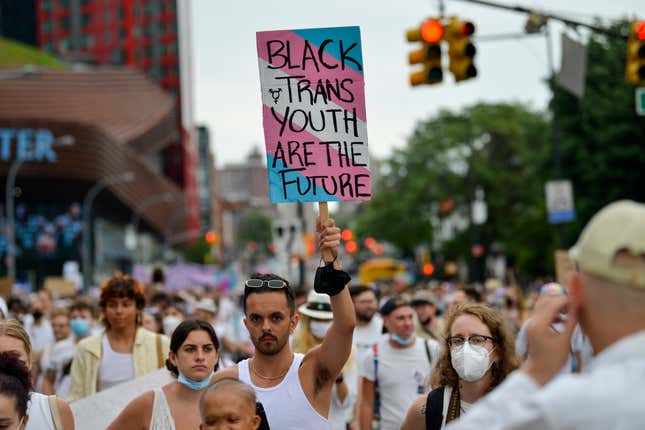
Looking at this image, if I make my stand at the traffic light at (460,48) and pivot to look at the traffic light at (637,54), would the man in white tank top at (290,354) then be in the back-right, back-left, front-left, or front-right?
back-right

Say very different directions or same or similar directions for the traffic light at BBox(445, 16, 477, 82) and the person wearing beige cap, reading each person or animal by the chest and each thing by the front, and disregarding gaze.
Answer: very different directions

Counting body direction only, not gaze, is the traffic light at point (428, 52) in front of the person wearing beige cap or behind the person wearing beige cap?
in front

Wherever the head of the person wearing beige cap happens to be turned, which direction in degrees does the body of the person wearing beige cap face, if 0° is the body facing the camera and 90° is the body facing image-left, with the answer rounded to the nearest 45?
approximately 135°

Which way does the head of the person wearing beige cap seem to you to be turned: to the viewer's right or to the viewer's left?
to the viewer's left

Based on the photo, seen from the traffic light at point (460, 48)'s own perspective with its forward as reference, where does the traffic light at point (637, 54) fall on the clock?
the traffic light at point (637, 54) is roughly at 10 o'clock from the traffic light at point (460, 48).

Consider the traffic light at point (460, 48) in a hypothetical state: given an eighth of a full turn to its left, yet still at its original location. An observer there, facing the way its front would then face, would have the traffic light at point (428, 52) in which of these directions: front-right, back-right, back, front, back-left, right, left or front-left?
back

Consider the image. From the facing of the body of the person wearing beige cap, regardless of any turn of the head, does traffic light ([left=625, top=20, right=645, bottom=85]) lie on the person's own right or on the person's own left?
on the person's own right

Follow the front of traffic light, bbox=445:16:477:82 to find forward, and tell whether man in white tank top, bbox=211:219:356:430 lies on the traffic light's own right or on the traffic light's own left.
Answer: on the traffic light's own right
